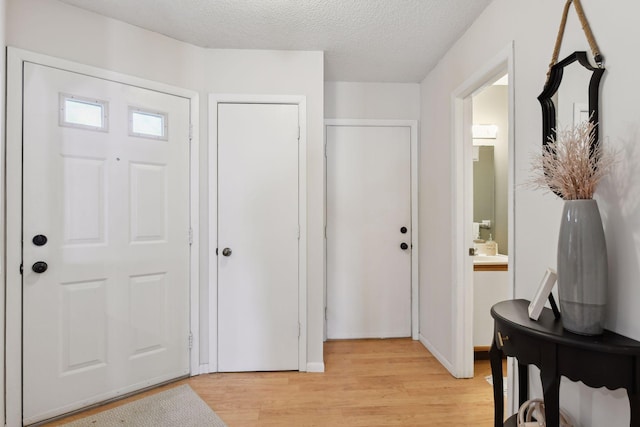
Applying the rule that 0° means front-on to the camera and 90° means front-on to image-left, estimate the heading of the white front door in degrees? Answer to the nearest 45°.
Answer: approximately 315°

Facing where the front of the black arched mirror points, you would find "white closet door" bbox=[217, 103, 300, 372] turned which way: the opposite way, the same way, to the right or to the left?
to the left

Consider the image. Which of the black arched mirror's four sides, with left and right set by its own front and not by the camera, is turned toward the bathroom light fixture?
right

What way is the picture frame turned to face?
to the viewer's left
